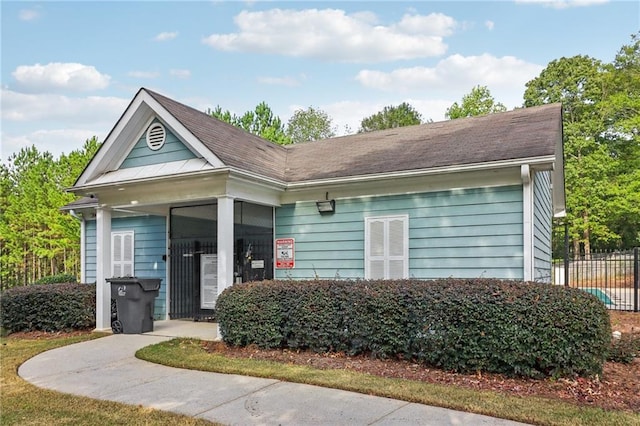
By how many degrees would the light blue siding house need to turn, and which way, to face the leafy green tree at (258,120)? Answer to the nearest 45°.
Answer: approximately 135° to its right

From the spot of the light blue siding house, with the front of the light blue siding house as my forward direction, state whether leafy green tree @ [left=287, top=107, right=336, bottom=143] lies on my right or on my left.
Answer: on my right

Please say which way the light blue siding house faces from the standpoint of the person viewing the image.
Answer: facing the viewer and to the left of the viewer

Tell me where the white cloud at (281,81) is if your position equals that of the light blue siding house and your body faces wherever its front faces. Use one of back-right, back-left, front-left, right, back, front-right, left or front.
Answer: back-right

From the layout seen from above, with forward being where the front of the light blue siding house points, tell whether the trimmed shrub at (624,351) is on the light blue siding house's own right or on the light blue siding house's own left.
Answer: on the light blue siding house's own left
